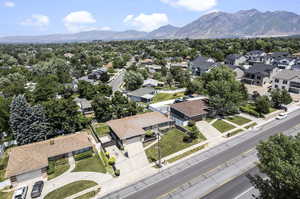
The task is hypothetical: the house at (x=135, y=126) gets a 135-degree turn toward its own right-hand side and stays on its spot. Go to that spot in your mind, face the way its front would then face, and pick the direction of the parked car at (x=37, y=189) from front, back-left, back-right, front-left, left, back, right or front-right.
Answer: front-left

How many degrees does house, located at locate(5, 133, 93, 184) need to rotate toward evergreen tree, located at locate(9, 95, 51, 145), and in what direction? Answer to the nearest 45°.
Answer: approximately 180°

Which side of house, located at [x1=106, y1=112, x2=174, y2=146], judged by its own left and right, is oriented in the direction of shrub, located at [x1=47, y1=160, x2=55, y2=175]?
right

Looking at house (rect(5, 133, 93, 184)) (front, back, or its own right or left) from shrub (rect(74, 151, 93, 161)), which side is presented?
left

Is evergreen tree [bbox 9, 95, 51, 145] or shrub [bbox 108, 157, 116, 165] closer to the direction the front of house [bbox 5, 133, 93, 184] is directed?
the shrub

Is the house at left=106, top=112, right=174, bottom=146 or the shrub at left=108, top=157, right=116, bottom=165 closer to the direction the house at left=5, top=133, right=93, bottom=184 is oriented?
the shrub

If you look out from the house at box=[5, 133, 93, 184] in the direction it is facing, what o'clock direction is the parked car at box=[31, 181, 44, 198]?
The parked car is roughly at 12 o'clock from the house.

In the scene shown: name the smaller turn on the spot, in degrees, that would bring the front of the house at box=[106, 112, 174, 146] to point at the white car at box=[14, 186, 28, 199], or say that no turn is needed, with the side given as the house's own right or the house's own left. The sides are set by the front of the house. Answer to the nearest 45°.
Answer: approximately 90° to the house's own right

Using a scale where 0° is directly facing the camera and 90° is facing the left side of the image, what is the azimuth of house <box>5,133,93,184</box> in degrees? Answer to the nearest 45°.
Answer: approximately 0°

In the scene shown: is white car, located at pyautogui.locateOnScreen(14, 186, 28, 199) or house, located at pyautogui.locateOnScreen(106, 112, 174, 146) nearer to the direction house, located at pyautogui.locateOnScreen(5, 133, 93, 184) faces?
the white car

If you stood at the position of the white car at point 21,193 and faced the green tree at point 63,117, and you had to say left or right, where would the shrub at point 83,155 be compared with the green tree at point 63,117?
right
